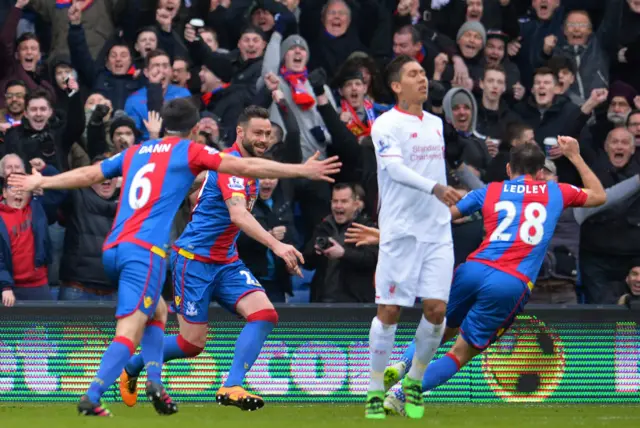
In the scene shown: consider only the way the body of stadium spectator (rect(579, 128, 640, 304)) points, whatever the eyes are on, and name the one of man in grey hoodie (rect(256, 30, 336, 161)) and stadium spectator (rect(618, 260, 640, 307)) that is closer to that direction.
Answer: the stadium spectator

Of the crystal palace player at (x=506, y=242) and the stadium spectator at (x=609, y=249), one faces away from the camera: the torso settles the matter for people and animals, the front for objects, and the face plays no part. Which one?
the crystal palace player

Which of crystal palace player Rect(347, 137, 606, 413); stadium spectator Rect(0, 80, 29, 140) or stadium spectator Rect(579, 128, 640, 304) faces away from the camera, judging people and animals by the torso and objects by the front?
the crystal palace player

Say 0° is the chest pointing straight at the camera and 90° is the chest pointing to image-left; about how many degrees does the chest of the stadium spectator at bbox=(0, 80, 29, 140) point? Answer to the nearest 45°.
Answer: approximately 0°

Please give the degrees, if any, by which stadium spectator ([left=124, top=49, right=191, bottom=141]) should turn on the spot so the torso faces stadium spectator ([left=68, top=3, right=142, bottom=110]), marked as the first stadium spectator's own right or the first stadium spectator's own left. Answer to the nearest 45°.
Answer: approximately 135° to the first stadium spectator's own right

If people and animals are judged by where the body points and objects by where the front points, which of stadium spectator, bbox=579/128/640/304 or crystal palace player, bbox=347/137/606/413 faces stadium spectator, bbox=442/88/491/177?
the crystal palace player

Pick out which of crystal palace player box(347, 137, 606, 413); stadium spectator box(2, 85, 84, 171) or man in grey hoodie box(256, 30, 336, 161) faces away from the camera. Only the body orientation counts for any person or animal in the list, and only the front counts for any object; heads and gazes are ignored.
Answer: the crystal palace player

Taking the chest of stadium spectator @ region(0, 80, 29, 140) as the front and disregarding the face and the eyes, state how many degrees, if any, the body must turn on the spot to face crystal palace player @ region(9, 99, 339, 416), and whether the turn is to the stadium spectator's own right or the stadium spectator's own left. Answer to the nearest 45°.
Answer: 0° — they already face them

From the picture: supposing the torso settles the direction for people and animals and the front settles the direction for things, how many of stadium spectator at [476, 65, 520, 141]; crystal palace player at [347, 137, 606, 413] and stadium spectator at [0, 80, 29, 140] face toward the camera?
2

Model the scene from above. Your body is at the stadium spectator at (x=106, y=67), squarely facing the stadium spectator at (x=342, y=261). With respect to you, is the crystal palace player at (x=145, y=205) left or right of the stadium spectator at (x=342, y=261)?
right

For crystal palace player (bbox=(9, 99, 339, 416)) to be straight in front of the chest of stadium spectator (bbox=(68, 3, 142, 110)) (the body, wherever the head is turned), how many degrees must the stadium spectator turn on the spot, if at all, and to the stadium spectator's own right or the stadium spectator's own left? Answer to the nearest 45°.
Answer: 0° — they already face them

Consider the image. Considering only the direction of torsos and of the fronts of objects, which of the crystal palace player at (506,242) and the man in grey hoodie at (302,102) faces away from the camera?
the crystal palace player
